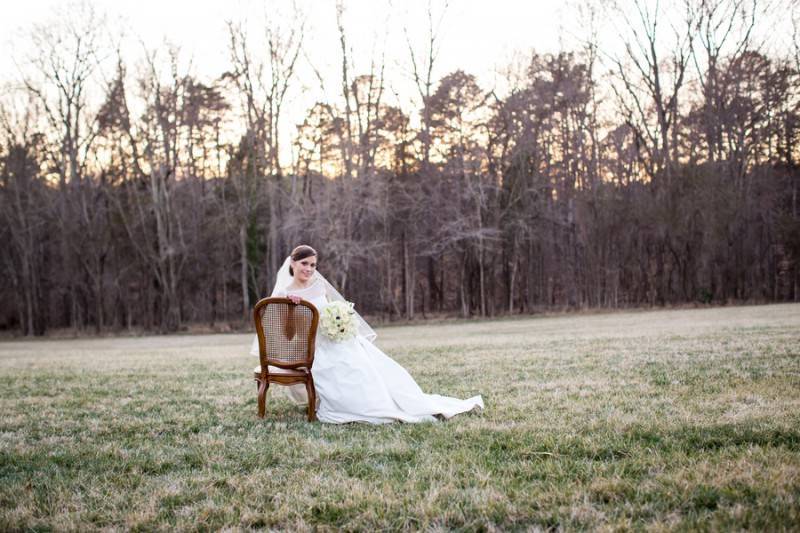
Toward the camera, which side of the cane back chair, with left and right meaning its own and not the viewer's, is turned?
back
